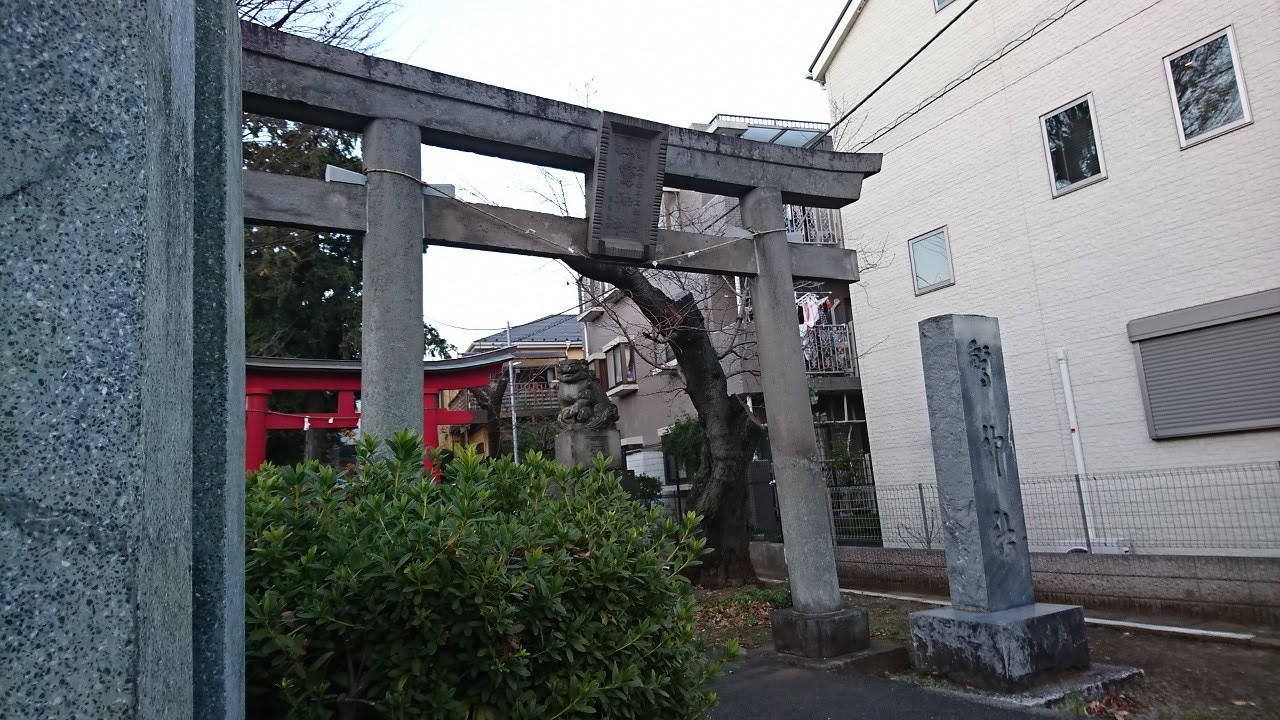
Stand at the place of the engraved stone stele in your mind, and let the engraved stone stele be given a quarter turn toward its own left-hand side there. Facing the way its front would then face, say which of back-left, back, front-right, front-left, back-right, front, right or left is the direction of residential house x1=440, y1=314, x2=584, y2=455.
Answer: left

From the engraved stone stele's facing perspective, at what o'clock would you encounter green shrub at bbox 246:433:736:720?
The green shrub is roughly at 2 o'clock from the engraved stone stele.

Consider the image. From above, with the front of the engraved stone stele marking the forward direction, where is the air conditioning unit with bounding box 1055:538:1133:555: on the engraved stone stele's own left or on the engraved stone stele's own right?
on the engraved stone stele's own left

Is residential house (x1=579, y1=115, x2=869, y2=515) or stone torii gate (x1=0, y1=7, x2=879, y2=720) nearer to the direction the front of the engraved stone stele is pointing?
the stone torii gate

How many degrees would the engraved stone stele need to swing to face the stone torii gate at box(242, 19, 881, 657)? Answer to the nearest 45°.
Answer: approximately 90° to its right

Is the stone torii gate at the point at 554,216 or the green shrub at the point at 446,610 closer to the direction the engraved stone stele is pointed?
the green shrub

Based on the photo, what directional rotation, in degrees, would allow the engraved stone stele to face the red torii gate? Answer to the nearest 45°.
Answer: approximately 135° to its right
